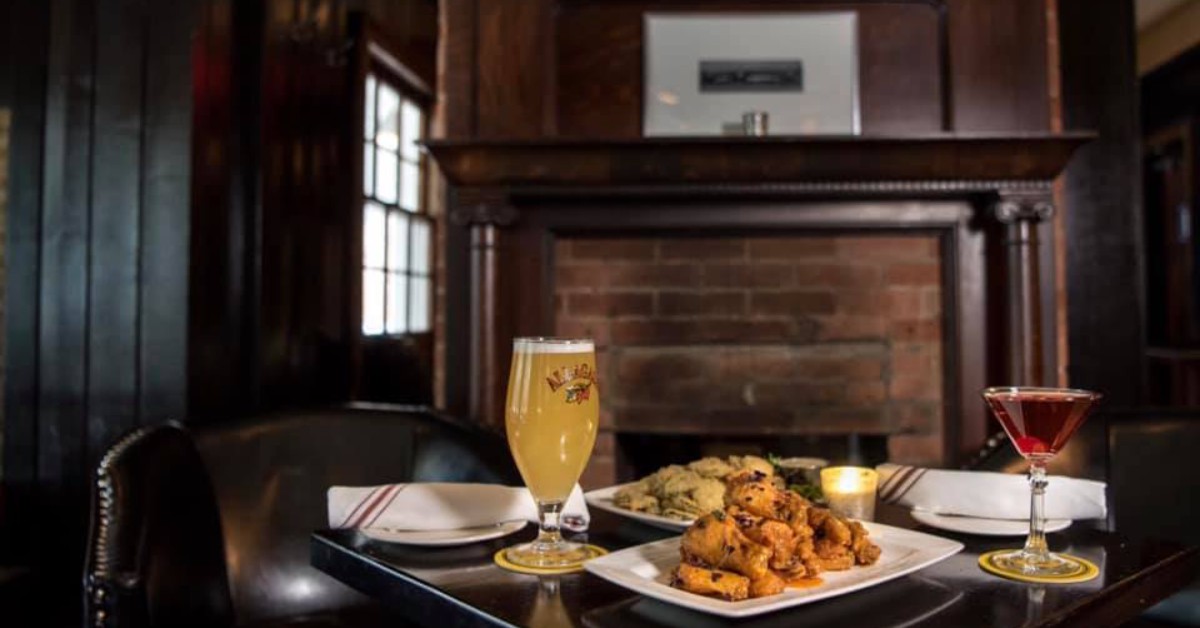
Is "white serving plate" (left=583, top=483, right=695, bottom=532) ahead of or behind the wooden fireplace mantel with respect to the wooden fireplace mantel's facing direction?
ahead

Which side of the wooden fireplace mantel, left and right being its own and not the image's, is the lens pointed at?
front

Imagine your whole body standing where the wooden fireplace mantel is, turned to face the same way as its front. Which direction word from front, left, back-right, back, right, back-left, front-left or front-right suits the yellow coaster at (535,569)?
front

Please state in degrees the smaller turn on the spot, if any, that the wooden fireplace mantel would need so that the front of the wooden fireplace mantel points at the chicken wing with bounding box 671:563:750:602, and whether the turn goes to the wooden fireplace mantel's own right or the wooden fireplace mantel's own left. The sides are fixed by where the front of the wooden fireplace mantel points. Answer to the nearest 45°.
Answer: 0° — it already faces it

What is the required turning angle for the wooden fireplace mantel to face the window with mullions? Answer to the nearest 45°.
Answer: approximately 135° to its right

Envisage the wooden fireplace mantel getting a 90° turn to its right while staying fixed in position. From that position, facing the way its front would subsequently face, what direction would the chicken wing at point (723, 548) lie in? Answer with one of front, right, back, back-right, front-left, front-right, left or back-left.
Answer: left

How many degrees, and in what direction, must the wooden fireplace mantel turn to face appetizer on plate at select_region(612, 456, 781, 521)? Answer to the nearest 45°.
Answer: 0° — it already faces it

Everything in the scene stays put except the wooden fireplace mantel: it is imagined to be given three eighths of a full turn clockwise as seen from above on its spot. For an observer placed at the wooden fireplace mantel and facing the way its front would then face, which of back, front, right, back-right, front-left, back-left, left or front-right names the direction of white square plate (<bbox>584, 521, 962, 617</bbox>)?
back-left

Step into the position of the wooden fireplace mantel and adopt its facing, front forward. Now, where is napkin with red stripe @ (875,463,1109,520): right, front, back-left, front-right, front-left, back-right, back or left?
front

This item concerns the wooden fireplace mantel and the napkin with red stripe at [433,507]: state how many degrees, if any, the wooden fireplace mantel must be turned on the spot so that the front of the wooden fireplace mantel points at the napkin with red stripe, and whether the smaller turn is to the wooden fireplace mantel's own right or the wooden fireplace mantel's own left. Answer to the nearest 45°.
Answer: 0° — it already faces it

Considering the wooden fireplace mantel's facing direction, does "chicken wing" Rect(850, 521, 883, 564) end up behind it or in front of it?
in front

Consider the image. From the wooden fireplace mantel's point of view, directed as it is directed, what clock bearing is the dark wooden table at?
The dark wooden table is roughly at 12 o'clock from the wooden fireplace mantel.

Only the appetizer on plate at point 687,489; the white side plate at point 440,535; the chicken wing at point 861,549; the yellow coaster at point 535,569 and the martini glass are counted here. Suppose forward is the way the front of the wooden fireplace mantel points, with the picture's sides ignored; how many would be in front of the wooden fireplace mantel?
5

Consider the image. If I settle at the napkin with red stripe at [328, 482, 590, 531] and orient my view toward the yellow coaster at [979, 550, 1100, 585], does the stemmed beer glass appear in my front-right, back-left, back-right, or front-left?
front-right

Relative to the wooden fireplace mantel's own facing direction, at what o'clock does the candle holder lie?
The candle holder is roughly at 12 o'clock from the wooden fireplace mantel.

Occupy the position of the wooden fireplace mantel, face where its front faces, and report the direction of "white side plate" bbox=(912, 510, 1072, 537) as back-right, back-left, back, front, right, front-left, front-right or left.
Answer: front

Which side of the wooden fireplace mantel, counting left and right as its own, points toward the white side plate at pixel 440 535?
front
